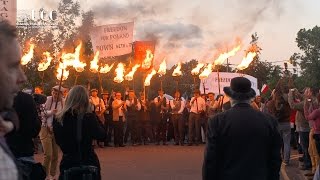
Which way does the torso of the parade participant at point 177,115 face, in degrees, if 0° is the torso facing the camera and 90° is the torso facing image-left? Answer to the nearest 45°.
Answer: approximately 0°

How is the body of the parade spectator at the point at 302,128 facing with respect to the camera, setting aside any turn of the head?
to the viewer's left

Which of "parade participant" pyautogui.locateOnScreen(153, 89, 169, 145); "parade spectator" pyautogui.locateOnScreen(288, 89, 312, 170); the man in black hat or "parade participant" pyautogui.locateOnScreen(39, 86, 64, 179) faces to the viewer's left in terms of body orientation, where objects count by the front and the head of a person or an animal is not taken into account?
"parade spectator" pyautogui.locateOnScreen(288, 89, 312, 170)

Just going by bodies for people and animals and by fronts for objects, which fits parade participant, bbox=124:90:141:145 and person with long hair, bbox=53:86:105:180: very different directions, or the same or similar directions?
very different directions

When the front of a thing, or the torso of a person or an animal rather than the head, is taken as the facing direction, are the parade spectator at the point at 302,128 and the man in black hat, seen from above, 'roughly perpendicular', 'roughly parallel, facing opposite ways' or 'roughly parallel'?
roughly perpendicular

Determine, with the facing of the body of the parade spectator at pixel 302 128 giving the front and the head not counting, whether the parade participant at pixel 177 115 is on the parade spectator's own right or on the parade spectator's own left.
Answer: on the parade spectator's own right

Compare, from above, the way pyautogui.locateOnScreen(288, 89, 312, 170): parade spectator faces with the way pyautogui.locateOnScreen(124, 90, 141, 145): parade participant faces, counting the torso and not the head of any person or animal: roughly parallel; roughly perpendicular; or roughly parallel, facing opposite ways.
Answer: roughly perpendicular

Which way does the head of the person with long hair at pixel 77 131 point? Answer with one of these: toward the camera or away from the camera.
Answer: away from the camera

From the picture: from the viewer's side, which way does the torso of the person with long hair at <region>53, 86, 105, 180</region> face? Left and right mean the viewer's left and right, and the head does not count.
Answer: facing away from the viewer

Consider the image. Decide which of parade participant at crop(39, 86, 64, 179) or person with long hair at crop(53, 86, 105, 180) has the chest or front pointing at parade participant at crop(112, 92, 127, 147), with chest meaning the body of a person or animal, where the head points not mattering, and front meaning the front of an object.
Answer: the person with long hair
